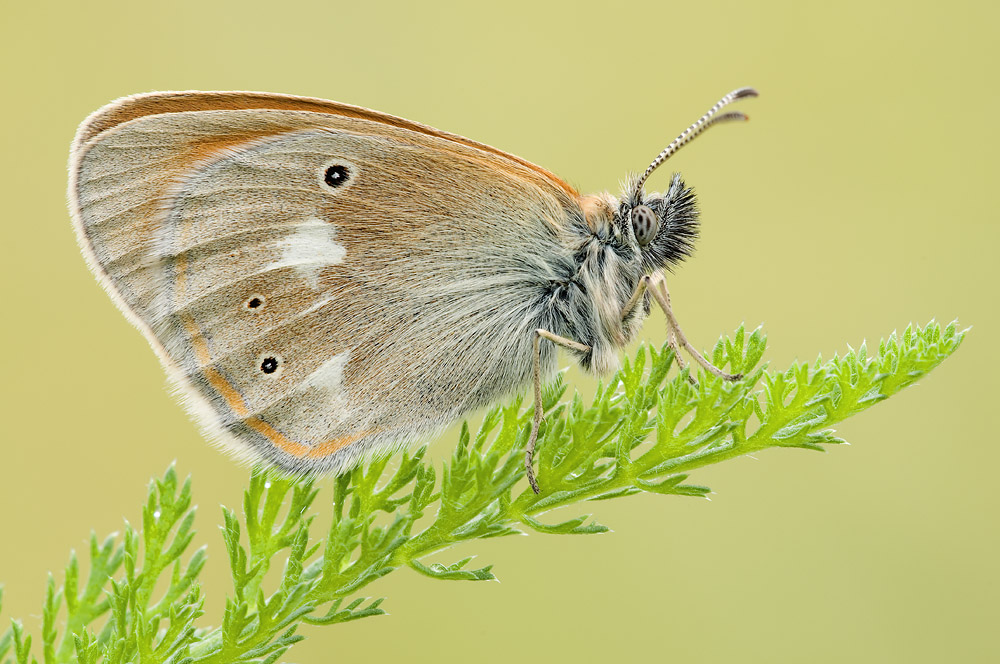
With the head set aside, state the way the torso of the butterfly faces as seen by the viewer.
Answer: to the viewer's right
